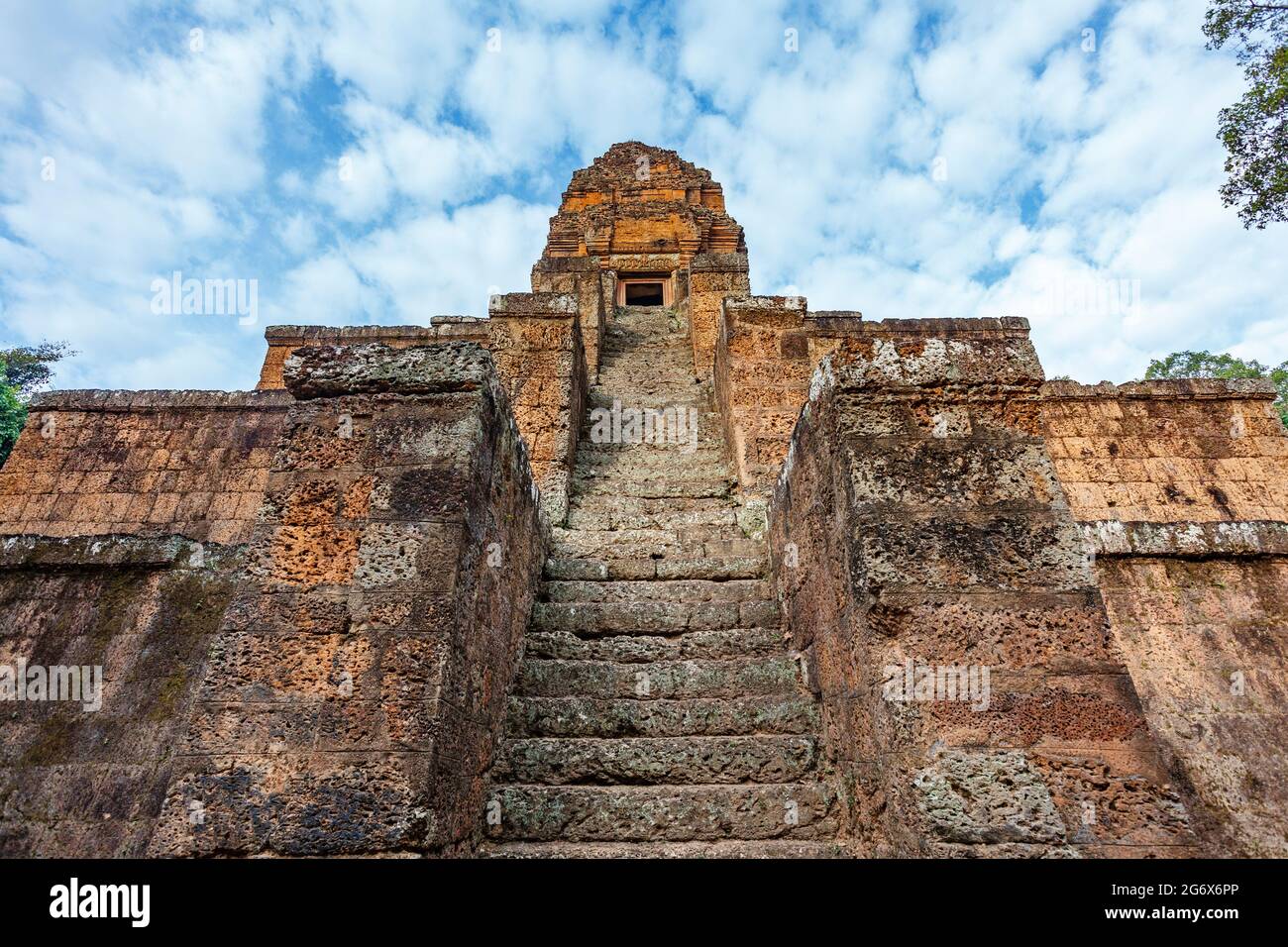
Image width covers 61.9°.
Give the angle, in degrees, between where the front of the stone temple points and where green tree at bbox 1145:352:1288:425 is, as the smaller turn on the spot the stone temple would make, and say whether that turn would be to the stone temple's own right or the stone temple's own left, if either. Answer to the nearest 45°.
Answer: approximately 135° to the stone temple's own left

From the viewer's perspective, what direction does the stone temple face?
toward the camera

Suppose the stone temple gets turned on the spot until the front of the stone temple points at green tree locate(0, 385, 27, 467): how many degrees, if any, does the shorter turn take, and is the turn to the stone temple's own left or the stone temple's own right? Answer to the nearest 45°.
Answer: approximately 135° to the stone temple's own right
